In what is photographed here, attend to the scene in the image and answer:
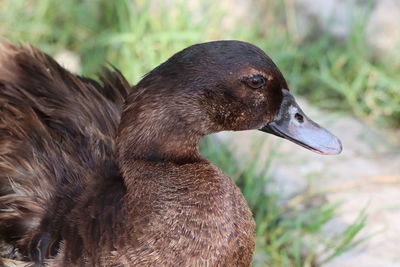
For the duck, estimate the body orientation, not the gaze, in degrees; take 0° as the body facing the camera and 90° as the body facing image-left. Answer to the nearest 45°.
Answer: approximately 270°
